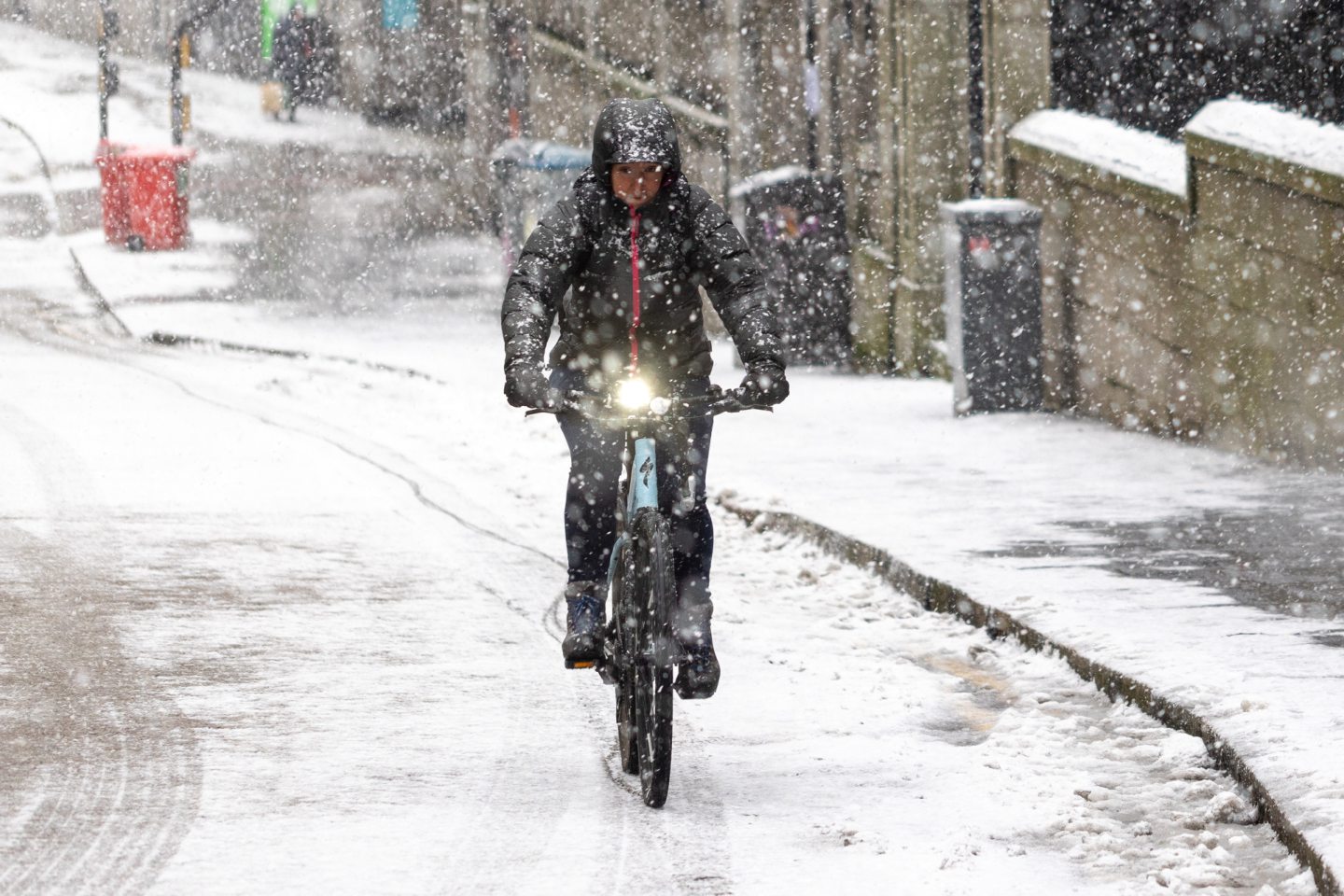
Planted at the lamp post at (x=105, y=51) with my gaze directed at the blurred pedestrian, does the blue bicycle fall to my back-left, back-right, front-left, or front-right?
back-right

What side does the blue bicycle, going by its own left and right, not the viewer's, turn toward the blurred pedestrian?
back

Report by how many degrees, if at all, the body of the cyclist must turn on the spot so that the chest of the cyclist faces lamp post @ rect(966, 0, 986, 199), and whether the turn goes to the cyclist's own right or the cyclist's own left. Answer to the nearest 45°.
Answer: approximately 180°

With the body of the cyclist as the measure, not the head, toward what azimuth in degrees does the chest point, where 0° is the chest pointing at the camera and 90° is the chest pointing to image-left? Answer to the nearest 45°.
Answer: approximately 0°

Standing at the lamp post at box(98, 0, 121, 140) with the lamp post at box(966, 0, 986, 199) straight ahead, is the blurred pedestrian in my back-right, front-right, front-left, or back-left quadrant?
back-left

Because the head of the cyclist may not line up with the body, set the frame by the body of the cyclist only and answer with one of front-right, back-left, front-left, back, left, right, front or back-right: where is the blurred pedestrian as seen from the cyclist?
back

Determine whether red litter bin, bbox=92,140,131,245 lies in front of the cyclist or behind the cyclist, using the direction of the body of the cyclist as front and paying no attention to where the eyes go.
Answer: behind

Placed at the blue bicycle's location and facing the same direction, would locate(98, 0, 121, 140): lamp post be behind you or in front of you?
behind

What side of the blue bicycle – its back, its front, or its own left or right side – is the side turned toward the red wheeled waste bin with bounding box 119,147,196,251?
back
